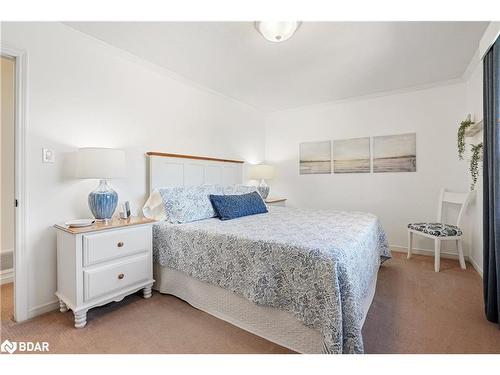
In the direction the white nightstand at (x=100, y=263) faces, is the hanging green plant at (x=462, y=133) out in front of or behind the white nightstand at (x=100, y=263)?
in front

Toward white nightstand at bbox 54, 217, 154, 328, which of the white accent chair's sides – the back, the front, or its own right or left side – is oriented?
front

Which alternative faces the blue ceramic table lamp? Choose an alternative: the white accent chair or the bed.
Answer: the white accent chair

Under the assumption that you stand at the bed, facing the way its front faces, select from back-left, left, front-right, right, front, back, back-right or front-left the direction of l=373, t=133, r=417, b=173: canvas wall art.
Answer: left

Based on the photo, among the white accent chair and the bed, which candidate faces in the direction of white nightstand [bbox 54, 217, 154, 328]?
the white accent chair

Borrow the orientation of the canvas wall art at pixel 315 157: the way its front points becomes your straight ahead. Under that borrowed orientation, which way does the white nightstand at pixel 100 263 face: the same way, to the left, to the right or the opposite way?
to the left

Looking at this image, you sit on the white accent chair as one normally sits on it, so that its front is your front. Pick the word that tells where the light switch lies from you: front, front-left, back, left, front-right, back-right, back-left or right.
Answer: front

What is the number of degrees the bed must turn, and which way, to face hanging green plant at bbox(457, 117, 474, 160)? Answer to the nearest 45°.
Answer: approximately 90° to its left

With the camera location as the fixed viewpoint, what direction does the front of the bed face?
facing the viewer and to the right of the viewer

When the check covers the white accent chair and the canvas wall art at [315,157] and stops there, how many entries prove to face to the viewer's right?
0

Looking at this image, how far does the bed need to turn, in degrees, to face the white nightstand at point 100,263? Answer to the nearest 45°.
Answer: approximately 135° to its right

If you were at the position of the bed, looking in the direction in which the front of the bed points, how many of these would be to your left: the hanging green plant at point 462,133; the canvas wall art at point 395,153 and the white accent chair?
3

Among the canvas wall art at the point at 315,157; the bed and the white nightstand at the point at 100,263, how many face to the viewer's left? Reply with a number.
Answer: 0

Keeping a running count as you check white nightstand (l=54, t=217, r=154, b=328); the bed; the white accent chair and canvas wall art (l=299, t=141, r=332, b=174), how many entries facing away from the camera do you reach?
0

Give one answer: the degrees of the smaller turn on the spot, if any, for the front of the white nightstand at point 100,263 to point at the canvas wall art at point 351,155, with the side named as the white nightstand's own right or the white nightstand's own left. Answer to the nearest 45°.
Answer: approximately 45° to the white nightstand's own left

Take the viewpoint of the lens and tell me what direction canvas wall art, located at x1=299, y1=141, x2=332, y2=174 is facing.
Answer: facing the viewer

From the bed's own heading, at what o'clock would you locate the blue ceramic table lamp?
The blue ceramic table lamp is roughly at 5 o'clock from the bed.

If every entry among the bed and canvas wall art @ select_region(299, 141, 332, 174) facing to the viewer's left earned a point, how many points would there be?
0

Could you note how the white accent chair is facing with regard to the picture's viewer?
facing the viewer and to the left of the viewer
